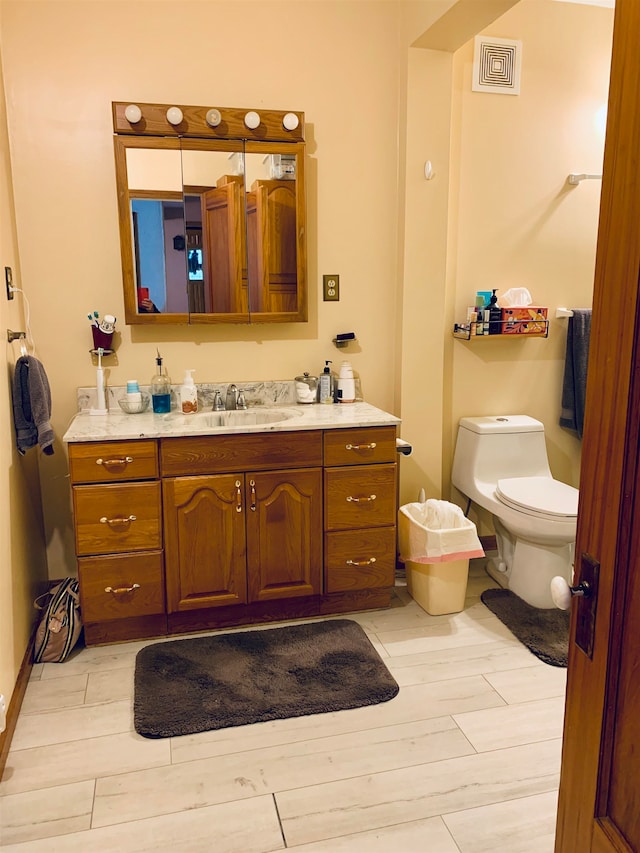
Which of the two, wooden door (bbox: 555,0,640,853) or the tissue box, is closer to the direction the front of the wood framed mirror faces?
the wooden door

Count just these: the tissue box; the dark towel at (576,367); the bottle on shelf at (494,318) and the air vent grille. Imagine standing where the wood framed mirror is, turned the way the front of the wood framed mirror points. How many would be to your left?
4

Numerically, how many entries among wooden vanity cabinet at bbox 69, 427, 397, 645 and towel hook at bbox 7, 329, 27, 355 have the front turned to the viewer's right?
1

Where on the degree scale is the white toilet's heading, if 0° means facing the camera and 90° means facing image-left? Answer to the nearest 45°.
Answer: approximately 315°

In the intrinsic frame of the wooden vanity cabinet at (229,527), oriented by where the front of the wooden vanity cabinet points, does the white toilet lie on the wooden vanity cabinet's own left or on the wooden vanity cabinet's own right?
on the wooden vanity cabinet's own left

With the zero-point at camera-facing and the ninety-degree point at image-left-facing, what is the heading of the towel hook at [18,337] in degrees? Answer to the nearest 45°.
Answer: approximately 270°

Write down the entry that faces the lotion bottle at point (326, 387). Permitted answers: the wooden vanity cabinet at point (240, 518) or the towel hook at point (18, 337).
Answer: the towel hook

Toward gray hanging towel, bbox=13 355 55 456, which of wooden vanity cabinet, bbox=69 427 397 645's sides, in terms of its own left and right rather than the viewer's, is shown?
right

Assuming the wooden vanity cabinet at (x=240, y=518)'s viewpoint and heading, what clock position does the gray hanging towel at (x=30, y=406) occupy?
The gray hanging towel is roughly at 3 o'clock from the wooden vanity cabinet.
